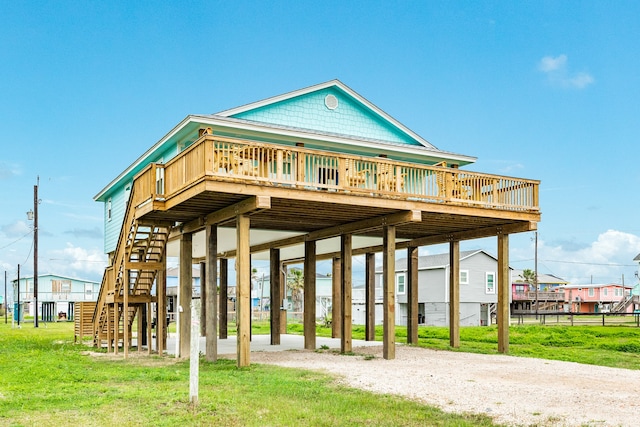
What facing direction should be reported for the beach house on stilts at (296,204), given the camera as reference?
facing the viewer and to the right of the viewer
